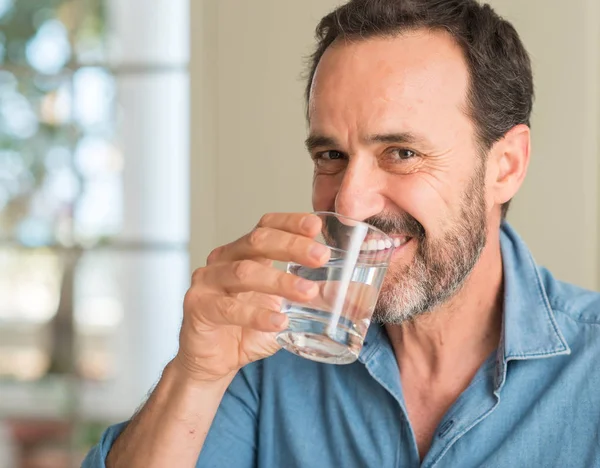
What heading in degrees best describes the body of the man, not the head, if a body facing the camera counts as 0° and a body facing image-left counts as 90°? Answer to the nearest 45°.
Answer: approximately 45°
